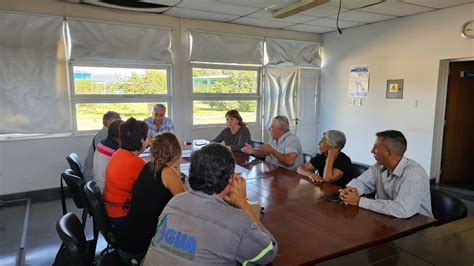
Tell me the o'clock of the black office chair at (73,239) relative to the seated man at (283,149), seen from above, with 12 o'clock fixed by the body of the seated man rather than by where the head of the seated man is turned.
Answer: The black office chair is roughly at 10 o'clock from the seated man.

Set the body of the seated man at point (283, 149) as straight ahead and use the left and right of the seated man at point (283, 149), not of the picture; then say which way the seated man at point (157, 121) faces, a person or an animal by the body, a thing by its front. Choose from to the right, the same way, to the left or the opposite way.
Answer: to the left

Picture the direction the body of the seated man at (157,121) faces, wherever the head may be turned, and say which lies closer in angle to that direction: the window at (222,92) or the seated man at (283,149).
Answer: the seated man

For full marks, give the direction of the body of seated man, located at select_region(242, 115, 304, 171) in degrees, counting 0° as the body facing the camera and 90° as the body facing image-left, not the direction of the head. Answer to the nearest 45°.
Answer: approximately 90°

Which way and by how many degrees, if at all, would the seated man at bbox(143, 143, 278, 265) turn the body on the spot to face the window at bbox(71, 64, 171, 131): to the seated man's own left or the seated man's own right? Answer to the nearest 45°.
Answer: approximately 45° to the seated man's own left

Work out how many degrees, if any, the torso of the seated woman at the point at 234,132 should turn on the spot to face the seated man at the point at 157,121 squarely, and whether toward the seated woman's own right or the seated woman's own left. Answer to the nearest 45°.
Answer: approximately 45° to the seated woman's own right

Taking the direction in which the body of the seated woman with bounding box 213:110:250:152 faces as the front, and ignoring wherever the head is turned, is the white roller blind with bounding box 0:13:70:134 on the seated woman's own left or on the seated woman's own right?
on the seated woman's own right

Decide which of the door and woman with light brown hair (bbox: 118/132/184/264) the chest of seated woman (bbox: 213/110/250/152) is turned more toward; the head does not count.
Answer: the woman with light brown hair

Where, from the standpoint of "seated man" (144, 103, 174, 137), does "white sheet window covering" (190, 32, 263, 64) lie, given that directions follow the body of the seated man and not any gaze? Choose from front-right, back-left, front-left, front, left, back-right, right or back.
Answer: back-left

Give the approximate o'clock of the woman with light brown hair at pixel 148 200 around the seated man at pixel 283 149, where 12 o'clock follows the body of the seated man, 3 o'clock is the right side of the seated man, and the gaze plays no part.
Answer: The woman with light brown hair is roughly at 10 o'clock from the seated man.

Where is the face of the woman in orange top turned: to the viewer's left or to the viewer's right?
to the viewer's right

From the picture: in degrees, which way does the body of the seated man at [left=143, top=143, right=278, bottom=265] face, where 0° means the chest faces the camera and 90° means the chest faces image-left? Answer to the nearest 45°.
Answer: approximately 225°
